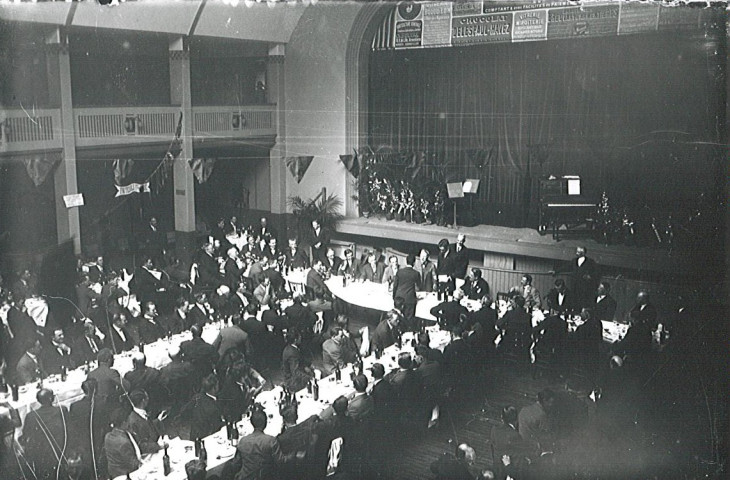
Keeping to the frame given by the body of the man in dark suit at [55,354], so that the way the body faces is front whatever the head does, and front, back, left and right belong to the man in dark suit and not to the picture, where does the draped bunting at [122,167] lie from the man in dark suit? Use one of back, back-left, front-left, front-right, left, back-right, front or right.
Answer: back-left

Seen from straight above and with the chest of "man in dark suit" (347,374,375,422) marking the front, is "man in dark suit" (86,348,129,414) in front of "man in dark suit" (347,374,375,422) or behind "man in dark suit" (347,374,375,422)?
in front

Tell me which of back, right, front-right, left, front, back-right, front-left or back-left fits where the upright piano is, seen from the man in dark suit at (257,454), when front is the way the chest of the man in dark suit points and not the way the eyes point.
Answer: front-right

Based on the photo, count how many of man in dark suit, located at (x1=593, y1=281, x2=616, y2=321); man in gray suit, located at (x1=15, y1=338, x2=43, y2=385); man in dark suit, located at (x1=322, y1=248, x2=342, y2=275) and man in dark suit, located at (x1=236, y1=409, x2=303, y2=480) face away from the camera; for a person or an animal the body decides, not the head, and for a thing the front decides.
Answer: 1

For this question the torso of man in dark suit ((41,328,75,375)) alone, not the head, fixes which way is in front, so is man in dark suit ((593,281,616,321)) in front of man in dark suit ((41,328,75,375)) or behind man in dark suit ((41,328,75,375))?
in front

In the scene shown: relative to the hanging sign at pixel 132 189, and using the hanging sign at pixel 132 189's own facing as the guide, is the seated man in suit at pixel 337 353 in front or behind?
in front

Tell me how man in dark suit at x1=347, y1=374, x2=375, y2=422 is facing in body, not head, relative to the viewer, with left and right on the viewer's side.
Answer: facing away from the viewer and to the left of the viewer

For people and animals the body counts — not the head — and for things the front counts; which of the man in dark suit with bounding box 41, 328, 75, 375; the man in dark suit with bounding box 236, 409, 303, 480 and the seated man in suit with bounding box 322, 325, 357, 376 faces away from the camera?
the man in dark suit with bounding box 236, 409, 303, 480

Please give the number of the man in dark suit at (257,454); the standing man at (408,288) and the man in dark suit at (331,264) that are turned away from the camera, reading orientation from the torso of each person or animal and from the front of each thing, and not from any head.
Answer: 2

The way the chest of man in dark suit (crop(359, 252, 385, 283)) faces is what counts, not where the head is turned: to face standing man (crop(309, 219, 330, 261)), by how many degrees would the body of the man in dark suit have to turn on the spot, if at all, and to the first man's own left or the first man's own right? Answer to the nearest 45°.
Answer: approximately 135° to the first man's own right

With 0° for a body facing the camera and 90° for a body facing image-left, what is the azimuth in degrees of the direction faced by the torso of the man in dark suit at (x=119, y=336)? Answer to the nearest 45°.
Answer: approximately 315°

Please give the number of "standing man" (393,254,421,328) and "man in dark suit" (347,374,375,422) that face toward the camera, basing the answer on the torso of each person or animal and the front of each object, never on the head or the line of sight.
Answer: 0

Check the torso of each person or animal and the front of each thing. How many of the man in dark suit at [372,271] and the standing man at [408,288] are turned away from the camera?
1
